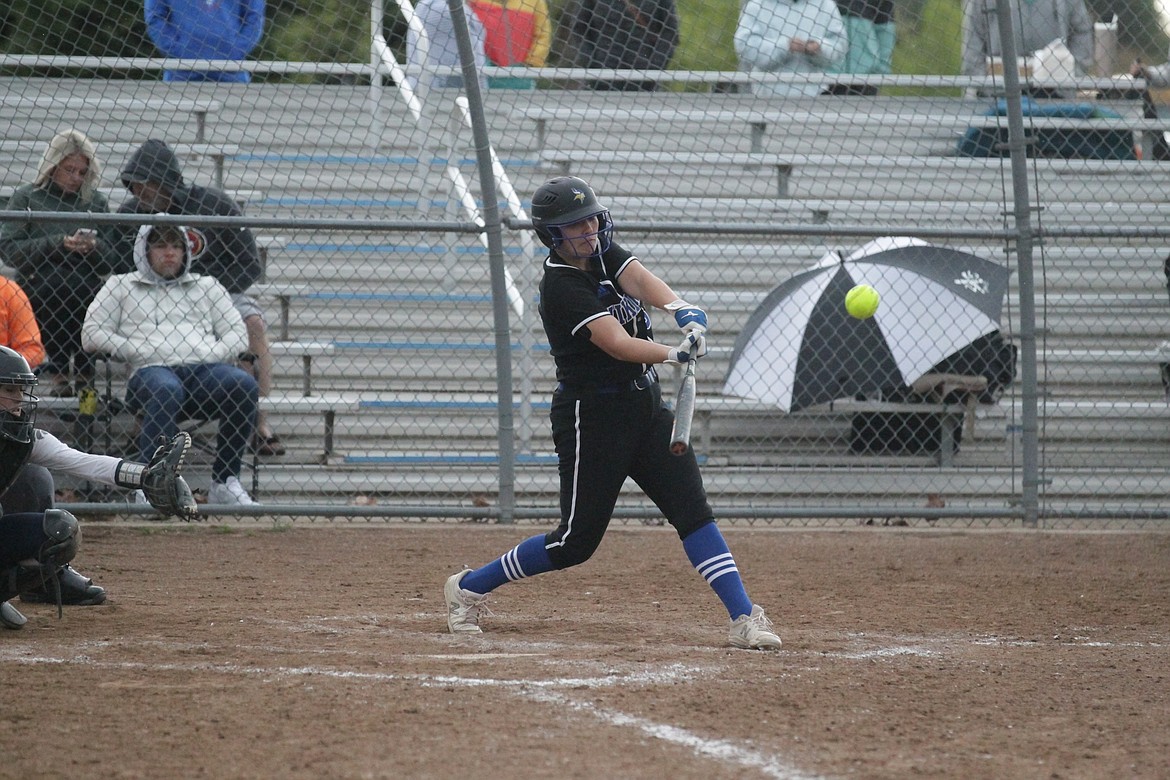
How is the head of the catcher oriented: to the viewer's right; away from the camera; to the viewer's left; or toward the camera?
to the viewer's right

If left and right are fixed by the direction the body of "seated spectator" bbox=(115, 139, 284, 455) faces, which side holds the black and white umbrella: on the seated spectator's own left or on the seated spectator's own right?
on the seated spectator's own left

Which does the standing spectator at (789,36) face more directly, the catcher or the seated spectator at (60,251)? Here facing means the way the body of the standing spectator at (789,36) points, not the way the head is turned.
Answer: the catcher

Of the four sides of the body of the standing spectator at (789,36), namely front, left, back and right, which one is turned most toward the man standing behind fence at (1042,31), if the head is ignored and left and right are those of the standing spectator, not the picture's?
left

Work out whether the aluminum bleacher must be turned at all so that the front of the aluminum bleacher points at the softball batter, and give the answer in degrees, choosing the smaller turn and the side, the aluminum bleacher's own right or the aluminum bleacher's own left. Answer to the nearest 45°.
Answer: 0° — it already faces them

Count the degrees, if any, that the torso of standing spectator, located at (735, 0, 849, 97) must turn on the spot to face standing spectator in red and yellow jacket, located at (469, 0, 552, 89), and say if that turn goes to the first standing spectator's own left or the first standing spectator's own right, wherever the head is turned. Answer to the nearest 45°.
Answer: approximately 90° to the first standing spectator's own right

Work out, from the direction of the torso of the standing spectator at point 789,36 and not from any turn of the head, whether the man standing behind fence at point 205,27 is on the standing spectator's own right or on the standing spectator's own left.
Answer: on the standing spectator's own right

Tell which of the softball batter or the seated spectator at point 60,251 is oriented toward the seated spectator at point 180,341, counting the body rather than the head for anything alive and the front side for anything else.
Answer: the seated spectator at point 60,251
